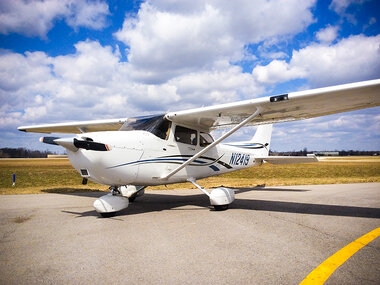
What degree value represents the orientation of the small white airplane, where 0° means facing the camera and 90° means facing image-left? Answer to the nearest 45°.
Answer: approximately 45°
